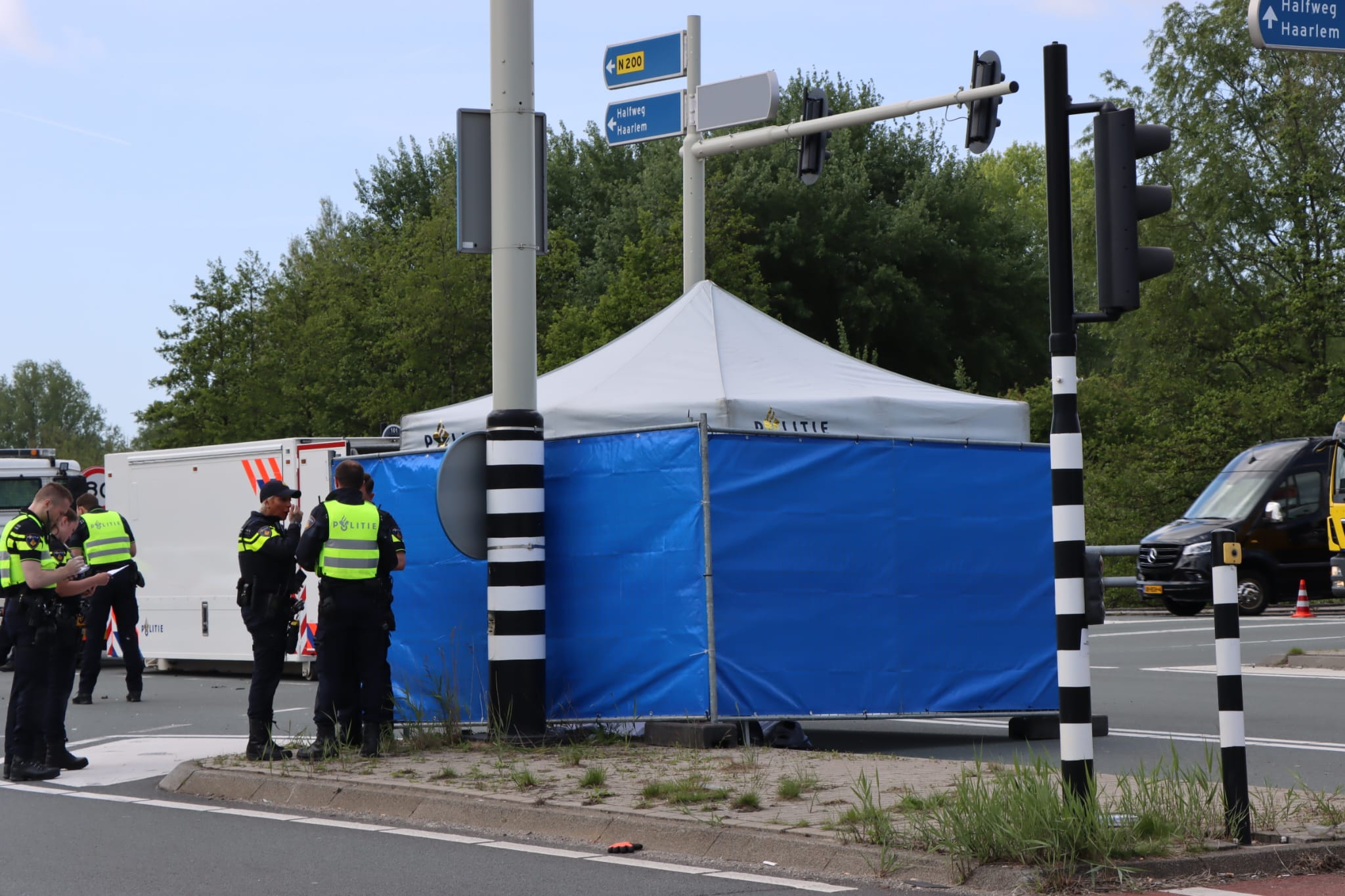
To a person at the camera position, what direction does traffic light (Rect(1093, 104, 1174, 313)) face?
facing to the right of the viewer

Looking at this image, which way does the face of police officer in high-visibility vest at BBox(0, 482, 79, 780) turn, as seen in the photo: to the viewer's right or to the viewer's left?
to the viewer's right

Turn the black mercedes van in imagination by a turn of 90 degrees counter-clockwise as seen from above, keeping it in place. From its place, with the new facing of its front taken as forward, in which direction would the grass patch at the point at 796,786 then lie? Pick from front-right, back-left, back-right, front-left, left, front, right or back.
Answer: front-right

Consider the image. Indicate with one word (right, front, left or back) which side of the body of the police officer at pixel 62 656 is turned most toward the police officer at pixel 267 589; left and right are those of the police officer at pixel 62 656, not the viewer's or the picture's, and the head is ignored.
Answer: front

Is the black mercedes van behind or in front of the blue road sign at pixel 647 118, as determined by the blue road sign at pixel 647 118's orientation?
behind

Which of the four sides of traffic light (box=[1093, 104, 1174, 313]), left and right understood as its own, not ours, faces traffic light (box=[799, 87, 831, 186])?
left

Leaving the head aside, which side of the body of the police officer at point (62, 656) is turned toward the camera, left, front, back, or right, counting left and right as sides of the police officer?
right

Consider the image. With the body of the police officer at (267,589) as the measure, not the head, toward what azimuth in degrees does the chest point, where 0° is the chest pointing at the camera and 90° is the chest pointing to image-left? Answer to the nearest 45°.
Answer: approximately 270°

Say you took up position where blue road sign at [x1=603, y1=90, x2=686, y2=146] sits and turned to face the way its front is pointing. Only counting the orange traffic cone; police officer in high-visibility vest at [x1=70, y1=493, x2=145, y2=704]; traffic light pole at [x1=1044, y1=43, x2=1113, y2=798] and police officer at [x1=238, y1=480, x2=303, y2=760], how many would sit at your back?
1

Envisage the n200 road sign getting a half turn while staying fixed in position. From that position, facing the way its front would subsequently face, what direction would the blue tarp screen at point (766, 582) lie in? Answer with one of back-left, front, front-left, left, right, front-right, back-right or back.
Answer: back-right

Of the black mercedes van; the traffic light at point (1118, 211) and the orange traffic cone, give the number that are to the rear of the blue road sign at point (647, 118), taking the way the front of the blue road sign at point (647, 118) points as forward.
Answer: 2

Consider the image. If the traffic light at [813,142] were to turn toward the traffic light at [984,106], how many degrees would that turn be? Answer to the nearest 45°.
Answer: approximately 90° to its right

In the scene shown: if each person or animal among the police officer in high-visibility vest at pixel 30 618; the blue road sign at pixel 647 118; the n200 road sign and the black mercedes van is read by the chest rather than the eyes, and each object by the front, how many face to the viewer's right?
1

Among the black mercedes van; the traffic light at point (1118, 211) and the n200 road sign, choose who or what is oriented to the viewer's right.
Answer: the traffic light

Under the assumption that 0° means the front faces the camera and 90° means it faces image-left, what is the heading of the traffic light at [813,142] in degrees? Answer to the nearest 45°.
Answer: approximately 225°
